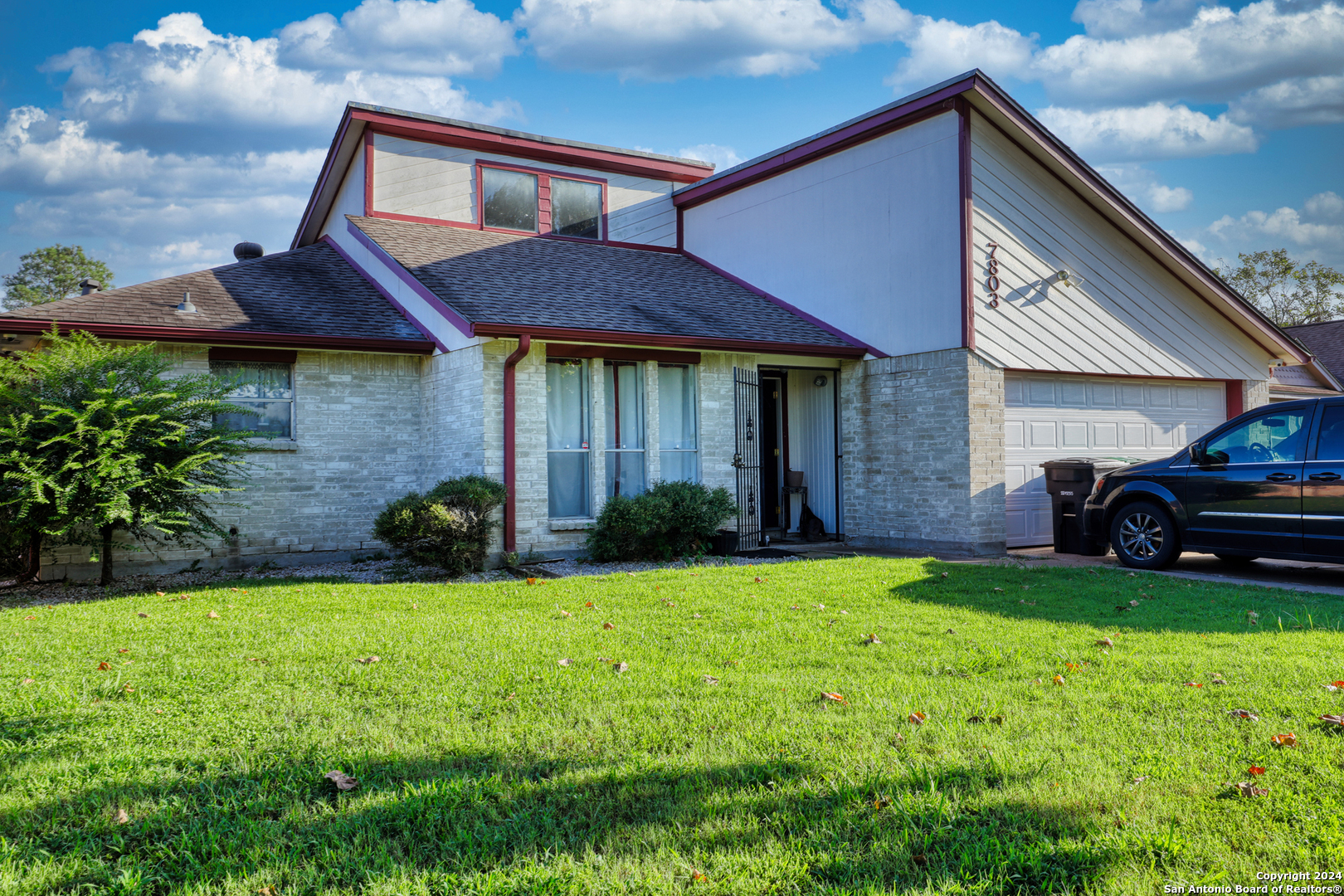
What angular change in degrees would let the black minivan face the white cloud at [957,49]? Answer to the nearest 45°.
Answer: approximately 45° to its right

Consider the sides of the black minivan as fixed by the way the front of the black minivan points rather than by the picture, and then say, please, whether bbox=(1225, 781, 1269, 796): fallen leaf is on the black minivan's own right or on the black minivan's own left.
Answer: on the black minivan's own left

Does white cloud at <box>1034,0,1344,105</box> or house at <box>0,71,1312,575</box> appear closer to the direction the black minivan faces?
the house

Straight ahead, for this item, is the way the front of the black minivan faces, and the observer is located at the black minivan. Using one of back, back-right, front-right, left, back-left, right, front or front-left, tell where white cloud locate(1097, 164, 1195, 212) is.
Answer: right

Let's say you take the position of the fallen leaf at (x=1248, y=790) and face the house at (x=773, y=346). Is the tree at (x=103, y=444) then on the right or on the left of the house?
left

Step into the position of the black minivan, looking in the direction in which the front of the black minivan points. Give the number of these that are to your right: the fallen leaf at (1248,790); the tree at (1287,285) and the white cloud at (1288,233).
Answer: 2

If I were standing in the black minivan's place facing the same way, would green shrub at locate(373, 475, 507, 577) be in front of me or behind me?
in front

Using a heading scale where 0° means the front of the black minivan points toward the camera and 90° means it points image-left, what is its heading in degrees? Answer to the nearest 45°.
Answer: approximately 90°

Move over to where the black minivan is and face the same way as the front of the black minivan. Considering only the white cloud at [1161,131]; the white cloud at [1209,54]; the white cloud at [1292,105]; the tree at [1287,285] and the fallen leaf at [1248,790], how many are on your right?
4

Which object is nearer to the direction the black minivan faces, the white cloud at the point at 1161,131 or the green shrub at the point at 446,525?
the green shrub

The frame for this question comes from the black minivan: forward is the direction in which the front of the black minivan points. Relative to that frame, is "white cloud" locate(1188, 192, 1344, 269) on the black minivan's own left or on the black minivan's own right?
on the black minivan's own right

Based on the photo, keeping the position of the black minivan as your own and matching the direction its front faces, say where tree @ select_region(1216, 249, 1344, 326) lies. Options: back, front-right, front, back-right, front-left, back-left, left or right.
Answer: right

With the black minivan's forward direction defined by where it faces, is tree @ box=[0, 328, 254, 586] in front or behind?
in front
